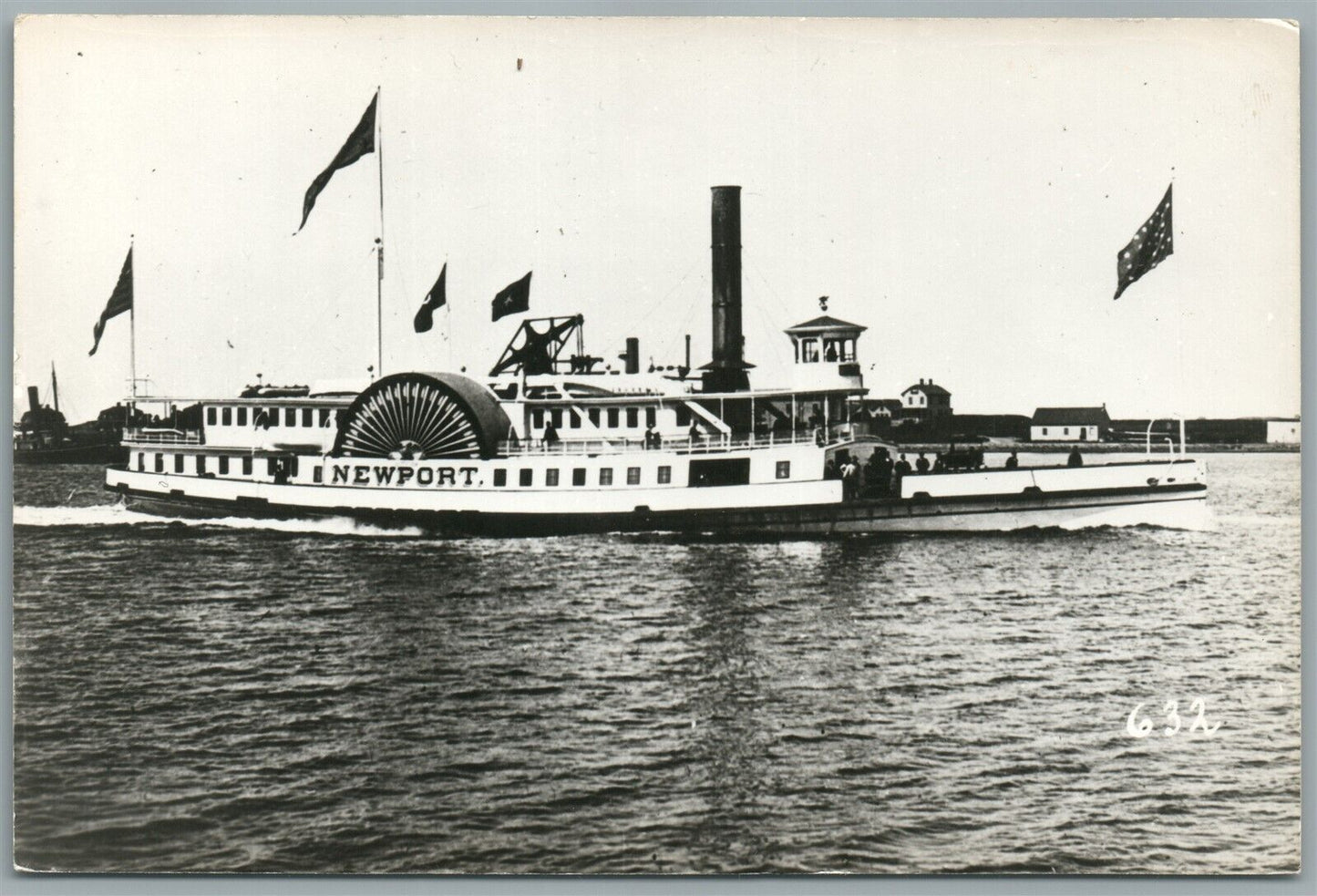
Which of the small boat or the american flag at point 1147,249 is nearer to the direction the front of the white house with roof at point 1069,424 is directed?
the american flag

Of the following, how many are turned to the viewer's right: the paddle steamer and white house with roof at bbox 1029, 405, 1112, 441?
1

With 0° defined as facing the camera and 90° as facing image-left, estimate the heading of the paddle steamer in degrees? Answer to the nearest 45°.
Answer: approximately 270°

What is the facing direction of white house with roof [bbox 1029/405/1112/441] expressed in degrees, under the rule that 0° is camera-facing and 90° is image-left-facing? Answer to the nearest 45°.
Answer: approximately 0°

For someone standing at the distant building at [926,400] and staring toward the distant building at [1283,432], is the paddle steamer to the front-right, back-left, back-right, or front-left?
back-right

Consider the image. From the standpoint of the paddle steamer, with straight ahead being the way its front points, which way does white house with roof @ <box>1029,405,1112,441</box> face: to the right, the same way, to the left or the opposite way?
to the right

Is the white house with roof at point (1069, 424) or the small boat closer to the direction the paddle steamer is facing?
the white house with roof
